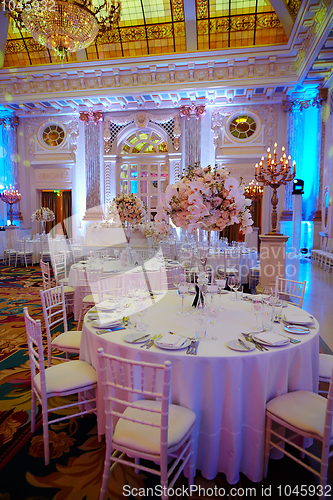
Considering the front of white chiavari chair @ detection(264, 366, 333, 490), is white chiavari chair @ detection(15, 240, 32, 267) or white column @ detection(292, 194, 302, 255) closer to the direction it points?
the white chiavari chair

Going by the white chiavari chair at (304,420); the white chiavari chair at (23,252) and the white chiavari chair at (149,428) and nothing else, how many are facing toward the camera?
0

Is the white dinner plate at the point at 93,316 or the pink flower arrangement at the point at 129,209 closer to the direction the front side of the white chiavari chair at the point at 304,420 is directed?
the pink flower arrangement

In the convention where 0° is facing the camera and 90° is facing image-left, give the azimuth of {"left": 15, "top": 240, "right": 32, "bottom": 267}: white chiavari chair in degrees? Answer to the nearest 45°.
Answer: approximately 225°

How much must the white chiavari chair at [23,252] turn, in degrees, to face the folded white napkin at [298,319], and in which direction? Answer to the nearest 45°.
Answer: approximately 135° to its right

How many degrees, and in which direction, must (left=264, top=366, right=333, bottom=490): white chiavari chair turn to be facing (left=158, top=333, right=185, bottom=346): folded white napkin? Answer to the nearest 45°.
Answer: approximately 45° to its left

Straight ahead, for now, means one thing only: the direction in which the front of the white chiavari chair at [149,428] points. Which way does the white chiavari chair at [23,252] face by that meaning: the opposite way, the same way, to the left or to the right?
the same way

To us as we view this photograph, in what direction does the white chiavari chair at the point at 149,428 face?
facing away from the viewer and to the right of the viewer

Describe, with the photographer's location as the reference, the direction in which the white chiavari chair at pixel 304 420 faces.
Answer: facing away from the viewer and to the left of the viewer
